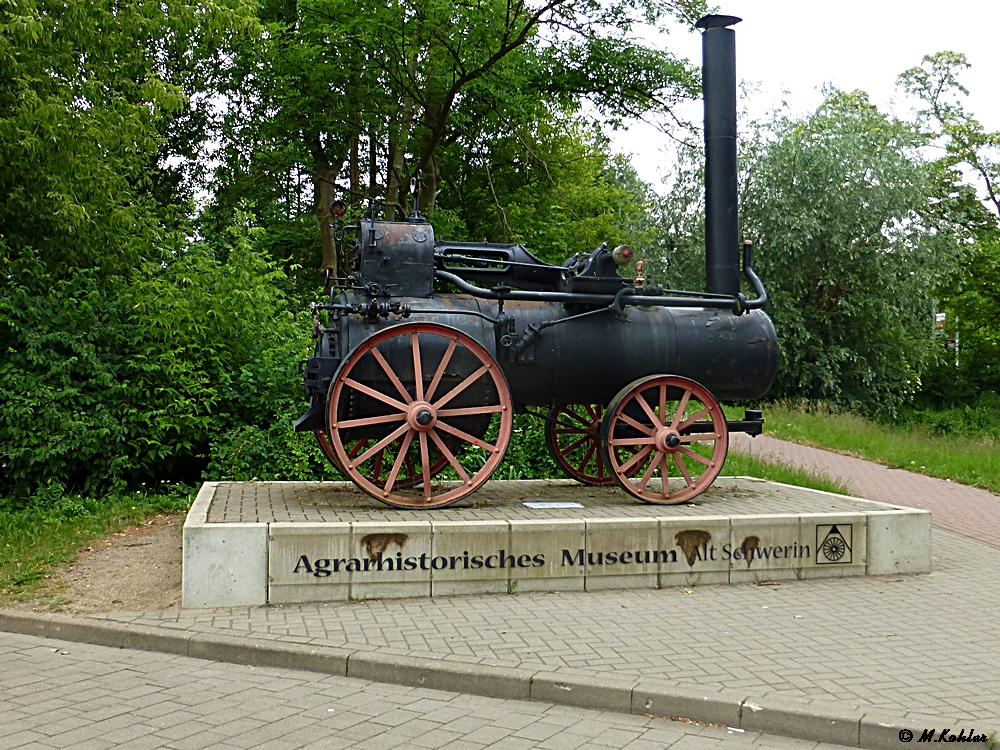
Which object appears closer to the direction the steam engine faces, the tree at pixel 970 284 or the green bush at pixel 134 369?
the tree

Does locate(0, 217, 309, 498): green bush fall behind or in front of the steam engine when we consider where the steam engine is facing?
behind

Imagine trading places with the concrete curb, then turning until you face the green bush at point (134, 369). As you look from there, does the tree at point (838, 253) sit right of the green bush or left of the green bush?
right

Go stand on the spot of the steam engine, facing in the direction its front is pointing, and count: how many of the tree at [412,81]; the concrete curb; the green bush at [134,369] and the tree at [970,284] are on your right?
1

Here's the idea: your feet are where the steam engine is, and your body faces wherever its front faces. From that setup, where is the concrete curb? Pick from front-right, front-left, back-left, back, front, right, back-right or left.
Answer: right

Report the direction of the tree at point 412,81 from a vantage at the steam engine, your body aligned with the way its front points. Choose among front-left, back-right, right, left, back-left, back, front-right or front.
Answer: left

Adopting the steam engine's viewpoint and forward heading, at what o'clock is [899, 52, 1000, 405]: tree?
The tree is roughly at 10 o'clock from the steam engine.

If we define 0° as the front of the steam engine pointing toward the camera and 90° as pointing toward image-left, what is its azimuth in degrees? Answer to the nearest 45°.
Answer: approximately 270°

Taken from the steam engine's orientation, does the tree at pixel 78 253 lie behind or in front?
behind
